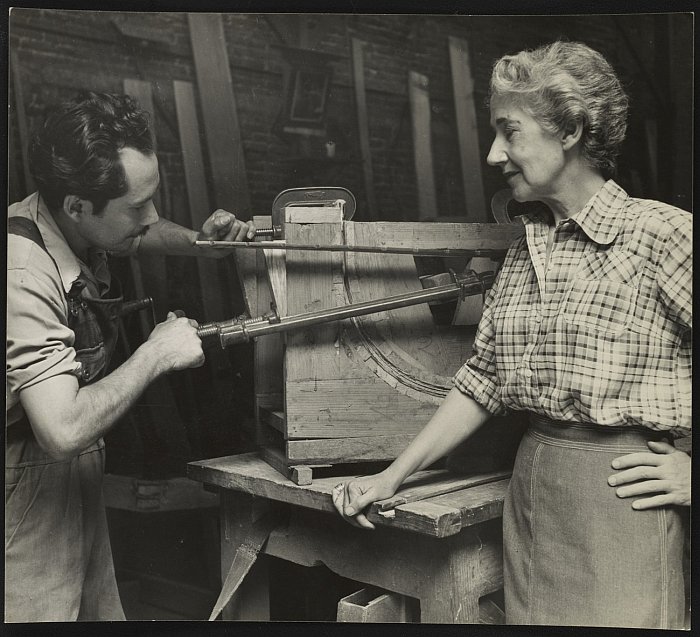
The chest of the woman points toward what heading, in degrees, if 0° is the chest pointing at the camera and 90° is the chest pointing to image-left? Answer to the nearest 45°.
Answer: approximately 45°

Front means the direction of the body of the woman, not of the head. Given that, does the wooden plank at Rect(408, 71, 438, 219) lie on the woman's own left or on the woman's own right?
on the woman's own right

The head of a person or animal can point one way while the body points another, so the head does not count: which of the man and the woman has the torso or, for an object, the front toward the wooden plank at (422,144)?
the man

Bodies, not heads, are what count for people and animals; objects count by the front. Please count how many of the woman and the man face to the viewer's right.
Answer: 1

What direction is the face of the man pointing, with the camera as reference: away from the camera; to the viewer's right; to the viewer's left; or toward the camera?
to the viewer's right

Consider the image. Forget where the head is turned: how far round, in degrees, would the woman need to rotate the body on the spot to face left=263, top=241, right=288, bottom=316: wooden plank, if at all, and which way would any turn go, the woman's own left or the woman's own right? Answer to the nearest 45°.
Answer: approximately 45° to the woman's own right

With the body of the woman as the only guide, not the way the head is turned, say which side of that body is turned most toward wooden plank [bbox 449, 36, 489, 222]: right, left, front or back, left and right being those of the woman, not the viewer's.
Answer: right

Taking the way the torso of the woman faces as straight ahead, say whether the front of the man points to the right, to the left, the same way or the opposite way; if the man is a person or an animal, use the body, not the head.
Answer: the opposite way

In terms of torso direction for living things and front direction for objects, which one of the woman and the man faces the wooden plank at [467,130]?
the man

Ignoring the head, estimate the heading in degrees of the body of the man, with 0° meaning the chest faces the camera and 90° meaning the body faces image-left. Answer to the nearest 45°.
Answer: approximately 270°

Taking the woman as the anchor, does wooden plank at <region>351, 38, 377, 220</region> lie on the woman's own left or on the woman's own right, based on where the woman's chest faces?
on the woman's own right
